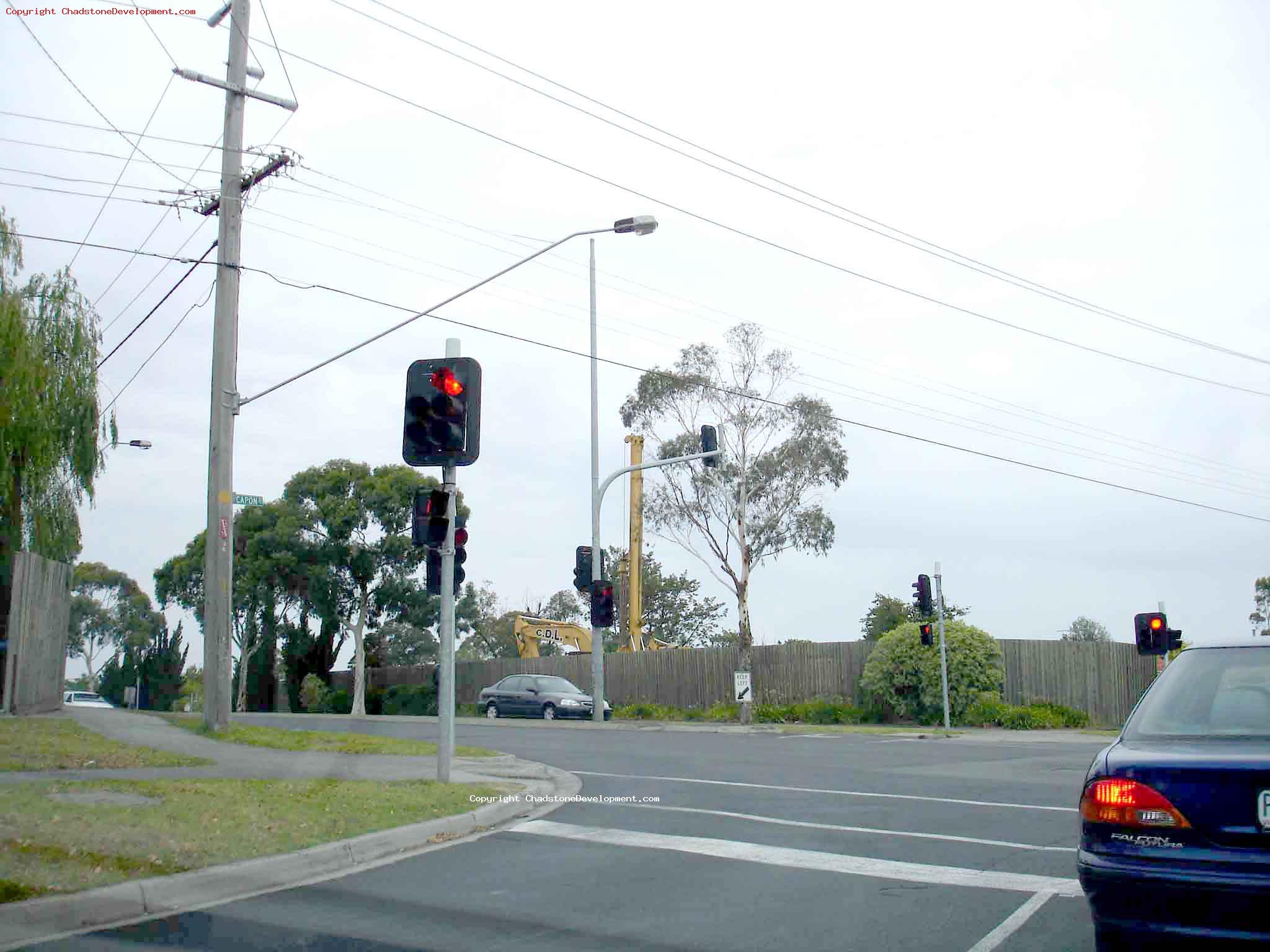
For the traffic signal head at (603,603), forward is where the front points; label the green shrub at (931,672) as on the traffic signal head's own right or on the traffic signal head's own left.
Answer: on the traffic signal head's own left

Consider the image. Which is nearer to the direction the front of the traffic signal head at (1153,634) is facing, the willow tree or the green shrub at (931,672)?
the willow tree

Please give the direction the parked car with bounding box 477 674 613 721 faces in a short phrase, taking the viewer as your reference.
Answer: facing the viewer and to the right of the viewer

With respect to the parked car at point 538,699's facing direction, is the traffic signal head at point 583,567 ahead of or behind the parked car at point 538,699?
ahead

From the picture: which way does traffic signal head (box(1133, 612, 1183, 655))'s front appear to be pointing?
toward the camera

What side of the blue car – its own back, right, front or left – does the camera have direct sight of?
back

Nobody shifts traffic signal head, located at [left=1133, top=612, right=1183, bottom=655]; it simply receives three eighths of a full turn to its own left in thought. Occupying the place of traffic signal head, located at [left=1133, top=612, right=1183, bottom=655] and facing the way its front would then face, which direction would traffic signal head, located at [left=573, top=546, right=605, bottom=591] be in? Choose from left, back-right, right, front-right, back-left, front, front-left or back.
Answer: back-left

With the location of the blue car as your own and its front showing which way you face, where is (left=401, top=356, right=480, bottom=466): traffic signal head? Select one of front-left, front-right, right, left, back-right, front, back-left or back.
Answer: front-left

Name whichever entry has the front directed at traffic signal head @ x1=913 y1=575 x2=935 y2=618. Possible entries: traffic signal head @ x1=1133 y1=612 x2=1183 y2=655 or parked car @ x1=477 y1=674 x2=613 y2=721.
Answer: the parked car

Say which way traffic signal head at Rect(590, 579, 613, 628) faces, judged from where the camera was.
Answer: facing the viewer

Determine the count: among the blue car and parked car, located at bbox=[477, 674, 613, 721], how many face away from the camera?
1

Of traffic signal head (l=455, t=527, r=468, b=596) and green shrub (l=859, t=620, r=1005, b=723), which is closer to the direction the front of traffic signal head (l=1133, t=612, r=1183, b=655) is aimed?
the traffic signal head

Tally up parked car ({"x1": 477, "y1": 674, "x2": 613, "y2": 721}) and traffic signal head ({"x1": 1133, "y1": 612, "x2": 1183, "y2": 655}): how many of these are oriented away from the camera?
0

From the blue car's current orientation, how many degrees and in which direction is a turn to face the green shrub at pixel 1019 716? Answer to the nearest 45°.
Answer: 0° — it already faces it
